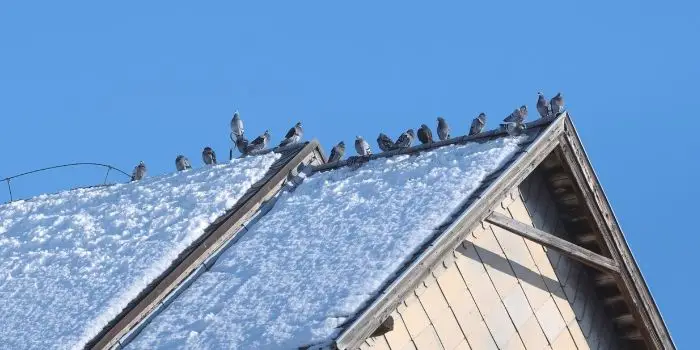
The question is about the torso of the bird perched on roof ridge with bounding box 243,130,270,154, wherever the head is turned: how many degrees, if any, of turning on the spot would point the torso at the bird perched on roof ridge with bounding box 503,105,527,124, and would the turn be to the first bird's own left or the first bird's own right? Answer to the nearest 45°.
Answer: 0° — it already faces it

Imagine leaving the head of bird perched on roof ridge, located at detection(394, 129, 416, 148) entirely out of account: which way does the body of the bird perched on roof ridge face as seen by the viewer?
to the viewer's right

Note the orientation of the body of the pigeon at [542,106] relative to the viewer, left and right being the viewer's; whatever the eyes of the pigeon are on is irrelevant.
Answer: facing to the left of the viewer

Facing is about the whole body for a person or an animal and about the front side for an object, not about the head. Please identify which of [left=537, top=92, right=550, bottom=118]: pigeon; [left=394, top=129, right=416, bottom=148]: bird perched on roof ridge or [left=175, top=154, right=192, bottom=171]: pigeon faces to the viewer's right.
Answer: the bird perched on roof ridge

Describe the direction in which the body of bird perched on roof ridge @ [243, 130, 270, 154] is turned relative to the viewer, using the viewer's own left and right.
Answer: facing to the right of the viewer

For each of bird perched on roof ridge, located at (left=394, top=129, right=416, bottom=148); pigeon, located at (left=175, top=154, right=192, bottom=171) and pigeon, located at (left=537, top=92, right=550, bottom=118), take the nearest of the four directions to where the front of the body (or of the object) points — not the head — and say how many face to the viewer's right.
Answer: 1

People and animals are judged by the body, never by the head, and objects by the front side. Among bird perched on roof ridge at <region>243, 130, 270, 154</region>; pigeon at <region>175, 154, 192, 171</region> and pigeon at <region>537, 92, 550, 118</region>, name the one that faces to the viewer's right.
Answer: the bird perched on roof ridge
